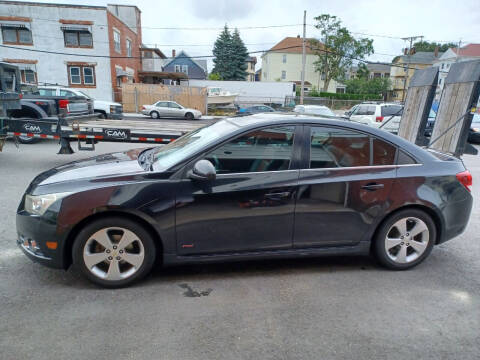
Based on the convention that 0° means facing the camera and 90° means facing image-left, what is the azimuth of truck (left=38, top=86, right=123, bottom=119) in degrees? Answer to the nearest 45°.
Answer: approximately 315°

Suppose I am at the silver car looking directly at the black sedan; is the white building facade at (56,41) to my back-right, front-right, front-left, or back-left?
back-right

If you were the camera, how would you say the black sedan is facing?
facing to the left of the viewer

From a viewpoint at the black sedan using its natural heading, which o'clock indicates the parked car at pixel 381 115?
The parked car is roughly at 4 o'clock from the black sedan.

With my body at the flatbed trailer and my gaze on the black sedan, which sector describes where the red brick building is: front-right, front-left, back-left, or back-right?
back-left

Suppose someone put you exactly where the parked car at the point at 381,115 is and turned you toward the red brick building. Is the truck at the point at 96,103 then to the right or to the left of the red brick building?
left

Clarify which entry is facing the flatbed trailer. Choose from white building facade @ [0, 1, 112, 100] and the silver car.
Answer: the white building facade

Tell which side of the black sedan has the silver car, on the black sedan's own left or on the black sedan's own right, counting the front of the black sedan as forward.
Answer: on the black sedan's own right

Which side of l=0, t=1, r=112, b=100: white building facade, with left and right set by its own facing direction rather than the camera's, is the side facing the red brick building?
left

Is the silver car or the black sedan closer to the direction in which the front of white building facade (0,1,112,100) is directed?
the black sedan
